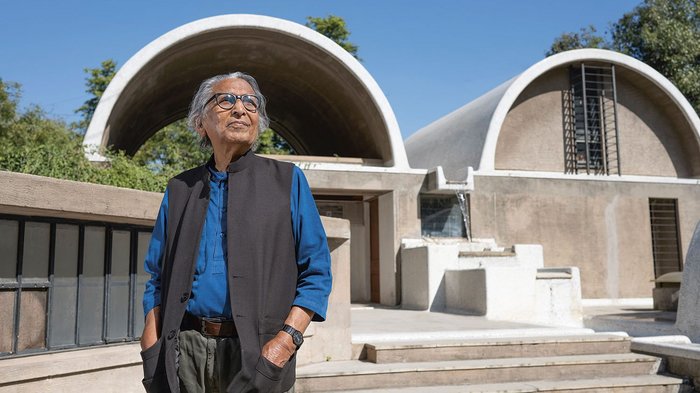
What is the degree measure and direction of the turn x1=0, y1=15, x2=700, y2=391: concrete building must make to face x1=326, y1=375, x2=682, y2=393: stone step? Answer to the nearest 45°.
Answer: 0° — it already faces it

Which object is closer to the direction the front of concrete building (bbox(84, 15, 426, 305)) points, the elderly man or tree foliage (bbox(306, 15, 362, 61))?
the elderly man

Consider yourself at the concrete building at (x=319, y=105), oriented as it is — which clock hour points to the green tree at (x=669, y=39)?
The green tree is roughly at 8 o'clock from the concrete building.

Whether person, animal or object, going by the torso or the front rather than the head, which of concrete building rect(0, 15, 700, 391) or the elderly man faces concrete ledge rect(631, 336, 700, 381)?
the concrete building

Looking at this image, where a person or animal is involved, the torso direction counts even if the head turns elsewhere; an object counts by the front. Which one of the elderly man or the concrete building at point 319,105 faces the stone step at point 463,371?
the concrete building

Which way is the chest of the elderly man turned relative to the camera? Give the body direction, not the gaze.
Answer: toward the camera

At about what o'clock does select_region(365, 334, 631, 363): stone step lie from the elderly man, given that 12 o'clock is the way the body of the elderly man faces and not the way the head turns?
The stone step is roughly at 7 o'clock from the elderly man.

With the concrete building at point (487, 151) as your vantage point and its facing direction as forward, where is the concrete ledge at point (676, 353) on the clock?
The concrete ledge is roughly at 12 o'clock from the concrete building.

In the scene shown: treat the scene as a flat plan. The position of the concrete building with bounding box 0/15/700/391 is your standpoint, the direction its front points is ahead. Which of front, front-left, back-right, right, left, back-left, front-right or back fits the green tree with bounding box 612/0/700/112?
back-left

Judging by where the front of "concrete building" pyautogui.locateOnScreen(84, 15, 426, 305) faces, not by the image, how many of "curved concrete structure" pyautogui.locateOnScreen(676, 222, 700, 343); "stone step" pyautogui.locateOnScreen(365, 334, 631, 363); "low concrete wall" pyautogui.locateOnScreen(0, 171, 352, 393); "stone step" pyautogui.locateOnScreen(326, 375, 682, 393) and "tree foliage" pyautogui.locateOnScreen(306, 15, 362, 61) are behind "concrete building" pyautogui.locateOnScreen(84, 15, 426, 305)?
1

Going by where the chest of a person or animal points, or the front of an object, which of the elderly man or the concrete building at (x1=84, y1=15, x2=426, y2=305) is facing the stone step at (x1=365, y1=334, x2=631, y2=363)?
the concrete building

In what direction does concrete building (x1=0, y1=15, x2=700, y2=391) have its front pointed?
toward the camera

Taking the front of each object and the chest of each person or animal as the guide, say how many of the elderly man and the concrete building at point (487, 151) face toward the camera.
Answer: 2

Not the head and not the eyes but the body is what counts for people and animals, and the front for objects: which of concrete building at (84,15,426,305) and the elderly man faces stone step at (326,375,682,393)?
the concrete building
